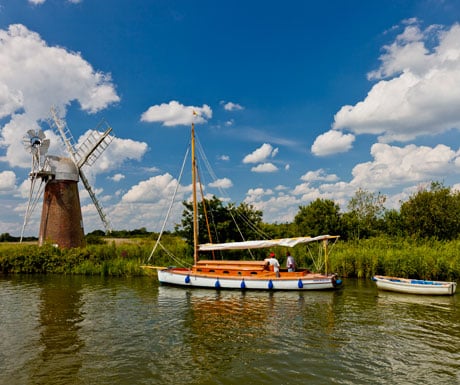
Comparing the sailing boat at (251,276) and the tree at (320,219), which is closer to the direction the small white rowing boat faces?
the sailing boat

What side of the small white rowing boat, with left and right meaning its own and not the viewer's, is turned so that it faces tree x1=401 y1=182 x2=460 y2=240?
right

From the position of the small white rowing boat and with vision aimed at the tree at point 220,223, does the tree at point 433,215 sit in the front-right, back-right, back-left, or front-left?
front-right

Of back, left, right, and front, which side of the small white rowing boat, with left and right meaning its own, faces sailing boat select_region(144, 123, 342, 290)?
front

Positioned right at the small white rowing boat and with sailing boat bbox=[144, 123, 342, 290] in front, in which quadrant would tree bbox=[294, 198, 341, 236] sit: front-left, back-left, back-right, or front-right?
front-right

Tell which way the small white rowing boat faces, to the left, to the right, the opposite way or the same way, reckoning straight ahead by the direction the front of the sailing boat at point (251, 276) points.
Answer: the same way

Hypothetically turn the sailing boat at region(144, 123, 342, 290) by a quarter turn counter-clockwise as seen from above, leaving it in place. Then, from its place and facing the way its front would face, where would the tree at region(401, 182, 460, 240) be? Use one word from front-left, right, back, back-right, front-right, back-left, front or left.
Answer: back-left

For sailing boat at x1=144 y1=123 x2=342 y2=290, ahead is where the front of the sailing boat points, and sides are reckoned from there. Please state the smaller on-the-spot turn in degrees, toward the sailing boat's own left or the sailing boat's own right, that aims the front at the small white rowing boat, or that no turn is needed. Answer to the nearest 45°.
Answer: approximately 180°

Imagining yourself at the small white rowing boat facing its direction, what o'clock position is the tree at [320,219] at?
The tree is roughly at 2 o'clock from the small white rowing boat.

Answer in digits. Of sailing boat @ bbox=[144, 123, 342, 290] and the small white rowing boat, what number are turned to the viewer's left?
2

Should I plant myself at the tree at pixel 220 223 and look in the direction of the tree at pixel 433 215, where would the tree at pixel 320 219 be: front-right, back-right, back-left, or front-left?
front-left

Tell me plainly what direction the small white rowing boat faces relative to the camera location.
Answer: facing to the left of the viewer

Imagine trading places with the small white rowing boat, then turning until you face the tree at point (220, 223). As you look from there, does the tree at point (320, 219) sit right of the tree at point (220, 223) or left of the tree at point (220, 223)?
right

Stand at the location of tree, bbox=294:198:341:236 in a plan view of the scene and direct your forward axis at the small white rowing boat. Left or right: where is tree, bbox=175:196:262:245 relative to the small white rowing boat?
right

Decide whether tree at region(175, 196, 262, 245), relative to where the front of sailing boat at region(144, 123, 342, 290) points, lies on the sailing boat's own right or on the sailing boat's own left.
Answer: on the sailing boat's own right

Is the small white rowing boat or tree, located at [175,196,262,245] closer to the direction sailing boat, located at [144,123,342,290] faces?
the tree

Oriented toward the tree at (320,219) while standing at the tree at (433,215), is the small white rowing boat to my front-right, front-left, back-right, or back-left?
front-left

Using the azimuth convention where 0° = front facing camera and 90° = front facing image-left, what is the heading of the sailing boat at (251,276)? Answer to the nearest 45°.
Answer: approximately 90°
